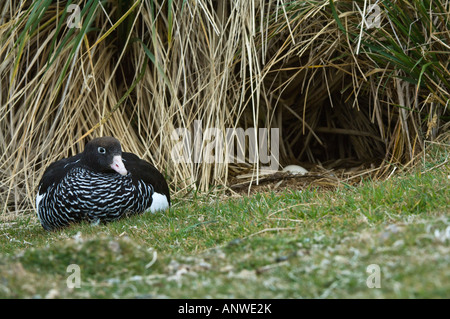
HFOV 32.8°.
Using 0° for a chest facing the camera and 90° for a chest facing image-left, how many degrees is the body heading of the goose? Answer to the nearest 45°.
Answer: approximately 0°
